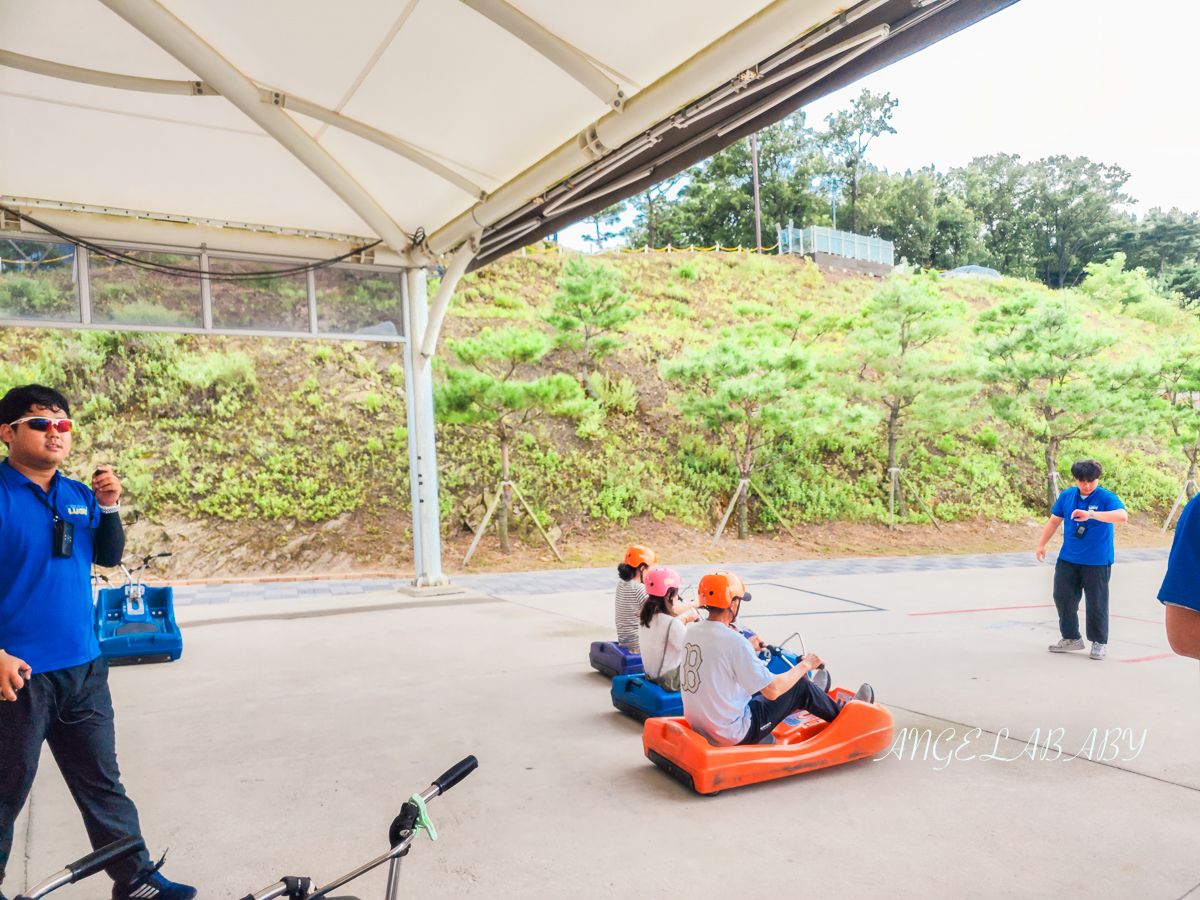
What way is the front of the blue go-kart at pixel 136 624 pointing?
away from the camera

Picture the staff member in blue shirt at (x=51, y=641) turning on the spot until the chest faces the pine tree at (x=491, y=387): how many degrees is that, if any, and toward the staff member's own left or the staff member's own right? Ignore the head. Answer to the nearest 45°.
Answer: approximately 90° to the staff member's own left

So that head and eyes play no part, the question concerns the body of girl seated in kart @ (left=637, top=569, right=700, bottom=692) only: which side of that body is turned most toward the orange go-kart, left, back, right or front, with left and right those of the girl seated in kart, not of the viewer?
right

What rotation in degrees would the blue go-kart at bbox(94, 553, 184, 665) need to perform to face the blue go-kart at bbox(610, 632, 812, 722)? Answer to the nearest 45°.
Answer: approximately 135° to its right

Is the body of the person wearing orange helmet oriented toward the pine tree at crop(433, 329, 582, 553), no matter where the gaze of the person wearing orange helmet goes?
no

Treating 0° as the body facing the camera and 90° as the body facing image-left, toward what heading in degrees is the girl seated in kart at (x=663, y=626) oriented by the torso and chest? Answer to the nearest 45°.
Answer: approximately 225°

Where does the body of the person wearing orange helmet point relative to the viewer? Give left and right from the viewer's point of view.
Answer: facing away from the viewer and to the right of the viewer

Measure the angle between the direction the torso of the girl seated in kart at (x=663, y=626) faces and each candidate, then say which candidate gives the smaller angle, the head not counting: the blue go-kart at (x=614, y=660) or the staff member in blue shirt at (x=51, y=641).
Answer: the blue go-kart

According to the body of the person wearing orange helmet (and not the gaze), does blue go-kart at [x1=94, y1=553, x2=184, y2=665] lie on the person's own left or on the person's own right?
on the person's own left

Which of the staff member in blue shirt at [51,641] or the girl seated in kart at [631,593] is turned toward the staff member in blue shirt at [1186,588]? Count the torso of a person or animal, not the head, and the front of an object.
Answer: the staff member in blue shirt at [51,641]

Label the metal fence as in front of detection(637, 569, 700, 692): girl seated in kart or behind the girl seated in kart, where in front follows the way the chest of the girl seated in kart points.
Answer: in front

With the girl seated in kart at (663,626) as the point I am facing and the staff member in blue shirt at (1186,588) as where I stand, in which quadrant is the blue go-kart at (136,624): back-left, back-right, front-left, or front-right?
front-left

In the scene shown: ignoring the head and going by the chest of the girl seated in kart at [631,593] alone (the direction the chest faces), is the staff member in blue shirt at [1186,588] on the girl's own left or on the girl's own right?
on the girl's own right

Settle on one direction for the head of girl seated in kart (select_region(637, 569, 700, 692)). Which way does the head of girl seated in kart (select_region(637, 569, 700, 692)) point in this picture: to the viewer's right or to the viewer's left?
to the viewer's right

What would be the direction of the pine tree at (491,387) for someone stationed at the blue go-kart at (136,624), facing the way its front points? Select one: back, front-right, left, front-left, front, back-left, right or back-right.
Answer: front-right

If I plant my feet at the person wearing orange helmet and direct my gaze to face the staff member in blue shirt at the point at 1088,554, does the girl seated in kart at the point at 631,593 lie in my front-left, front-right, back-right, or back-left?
front-left

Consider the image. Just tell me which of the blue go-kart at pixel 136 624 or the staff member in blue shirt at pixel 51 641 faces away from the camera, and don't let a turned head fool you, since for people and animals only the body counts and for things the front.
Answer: the blue go-kart

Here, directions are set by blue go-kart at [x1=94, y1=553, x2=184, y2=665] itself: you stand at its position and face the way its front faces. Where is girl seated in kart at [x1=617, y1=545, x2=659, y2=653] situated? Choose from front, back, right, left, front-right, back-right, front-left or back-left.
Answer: back-right

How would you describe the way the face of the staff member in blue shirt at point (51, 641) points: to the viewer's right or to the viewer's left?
to the viewer's right

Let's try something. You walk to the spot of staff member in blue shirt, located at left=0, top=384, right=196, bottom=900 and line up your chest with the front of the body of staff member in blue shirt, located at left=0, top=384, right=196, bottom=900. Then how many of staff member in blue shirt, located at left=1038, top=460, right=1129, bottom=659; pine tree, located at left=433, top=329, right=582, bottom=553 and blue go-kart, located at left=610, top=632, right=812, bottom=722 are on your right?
0

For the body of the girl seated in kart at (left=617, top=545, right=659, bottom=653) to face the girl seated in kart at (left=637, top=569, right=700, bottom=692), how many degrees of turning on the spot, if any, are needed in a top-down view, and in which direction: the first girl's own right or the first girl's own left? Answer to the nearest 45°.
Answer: approximately 135° to the first girl's own right

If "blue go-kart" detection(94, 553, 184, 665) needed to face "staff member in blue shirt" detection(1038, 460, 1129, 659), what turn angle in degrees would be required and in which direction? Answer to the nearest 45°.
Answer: approximately 135° to its right

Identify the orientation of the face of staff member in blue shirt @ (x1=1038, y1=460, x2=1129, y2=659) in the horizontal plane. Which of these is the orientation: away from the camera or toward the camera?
toward the camera
